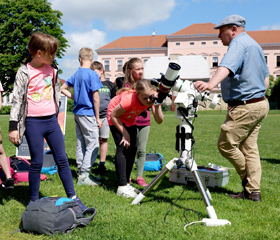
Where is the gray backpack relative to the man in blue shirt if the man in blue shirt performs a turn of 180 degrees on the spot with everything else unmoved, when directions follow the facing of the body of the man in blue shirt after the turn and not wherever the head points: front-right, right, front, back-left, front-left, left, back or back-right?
right

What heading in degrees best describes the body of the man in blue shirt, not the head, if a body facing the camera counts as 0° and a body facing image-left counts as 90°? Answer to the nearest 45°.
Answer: approximately 135°

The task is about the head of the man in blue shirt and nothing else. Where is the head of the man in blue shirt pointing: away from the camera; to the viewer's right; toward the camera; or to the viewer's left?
to the viewer's left

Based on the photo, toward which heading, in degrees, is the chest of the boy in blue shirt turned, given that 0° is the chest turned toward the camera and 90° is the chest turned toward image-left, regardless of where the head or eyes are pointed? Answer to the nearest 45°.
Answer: approximately 225°
